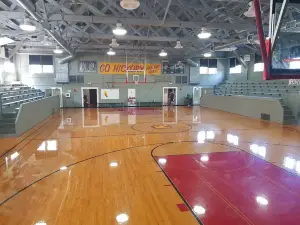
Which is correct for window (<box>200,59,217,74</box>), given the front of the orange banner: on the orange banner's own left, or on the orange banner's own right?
on the orange banner's own left

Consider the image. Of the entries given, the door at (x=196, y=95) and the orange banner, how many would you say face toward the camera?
2

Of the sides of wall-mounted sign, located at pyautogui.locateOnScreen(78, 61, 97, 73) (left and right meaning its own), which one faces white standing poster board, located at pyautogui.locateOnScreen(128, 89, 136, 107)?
left

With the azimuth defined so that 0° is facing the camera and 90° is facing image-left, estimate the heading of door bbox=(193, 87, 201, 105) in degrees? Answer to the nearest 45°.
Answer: approximately 0°

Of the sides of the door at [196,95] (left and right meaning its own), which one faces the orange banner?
right

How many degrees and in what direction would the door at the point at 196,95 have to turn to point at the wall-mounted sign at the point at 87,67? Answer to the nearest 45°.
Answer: approximately 45° to its right

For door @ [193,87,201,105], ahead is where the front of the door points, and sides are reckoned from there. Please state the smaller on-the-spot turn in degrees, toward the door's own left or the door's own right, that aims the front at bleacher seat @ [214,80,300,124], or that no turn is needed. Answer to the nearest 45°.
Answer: approximately 45° to the door's own left

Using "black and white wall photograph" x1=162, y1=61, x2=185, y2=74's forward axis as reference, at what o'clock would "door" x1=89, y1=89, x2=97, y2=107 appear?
The door is roughly at 3 o'clock from the black and white wall photograph.

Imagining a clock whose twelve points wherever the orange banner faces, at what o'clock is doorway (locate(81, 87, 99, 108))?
The doorway is roughly at 4 o'clock from the orange banner.

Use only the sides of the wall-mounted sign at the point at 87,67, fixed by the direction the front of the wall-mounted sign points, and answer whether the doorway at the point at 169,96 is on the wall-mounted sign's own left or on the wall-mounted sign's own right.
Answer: on the wall-mounted sign's own left
